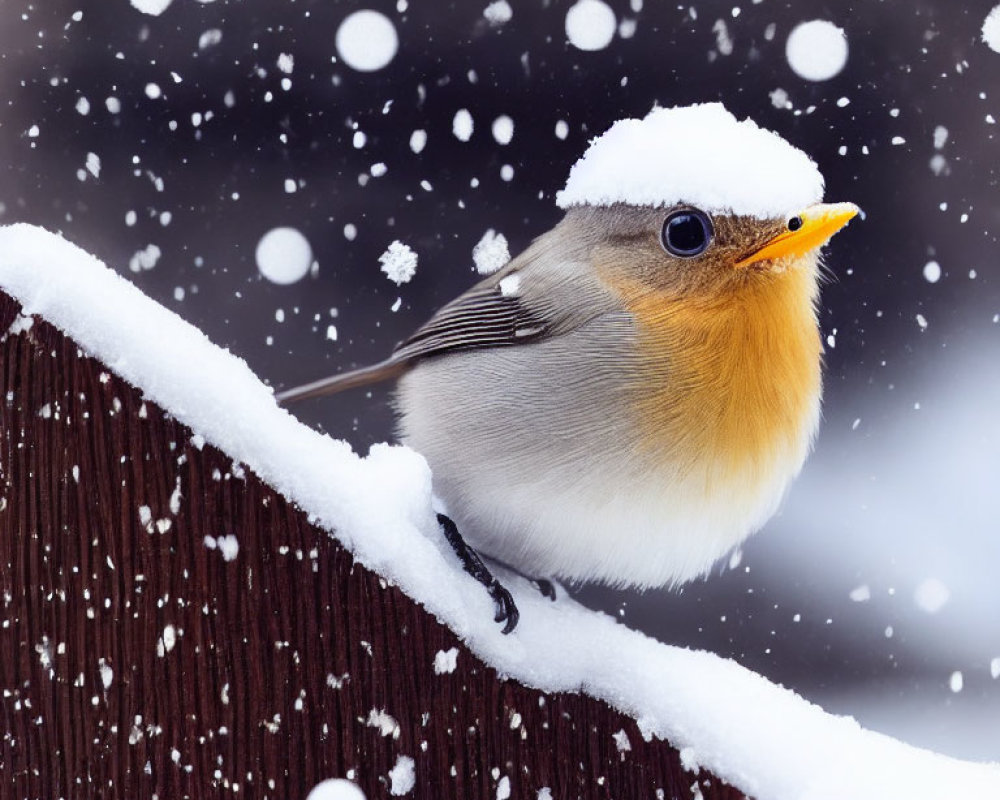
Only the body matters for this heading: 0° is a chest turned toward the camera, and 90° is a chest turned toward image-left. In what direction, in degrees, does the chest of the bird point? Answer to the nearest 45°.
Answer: approximately 270°
